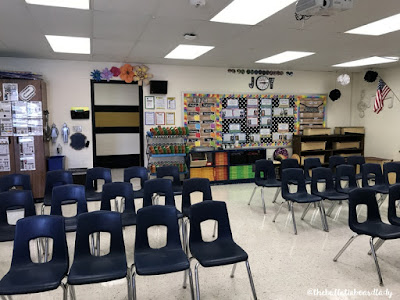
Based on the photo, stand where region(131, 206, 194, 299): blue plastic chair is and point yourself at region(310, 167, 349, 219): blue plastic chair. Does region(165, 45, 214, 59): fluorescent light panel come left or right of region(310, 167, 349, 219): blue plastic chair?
left

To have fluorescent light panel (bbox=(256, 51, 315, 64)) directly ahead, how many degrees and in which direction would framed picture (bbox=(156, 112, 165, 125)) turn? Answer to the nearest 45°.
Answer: approximately 90° to its left

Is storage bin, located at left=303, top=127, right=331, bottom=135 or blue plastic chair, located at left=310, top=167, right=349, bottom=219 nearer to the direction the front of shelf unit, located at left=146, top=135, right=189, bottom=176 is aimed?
the blue plastic chair
